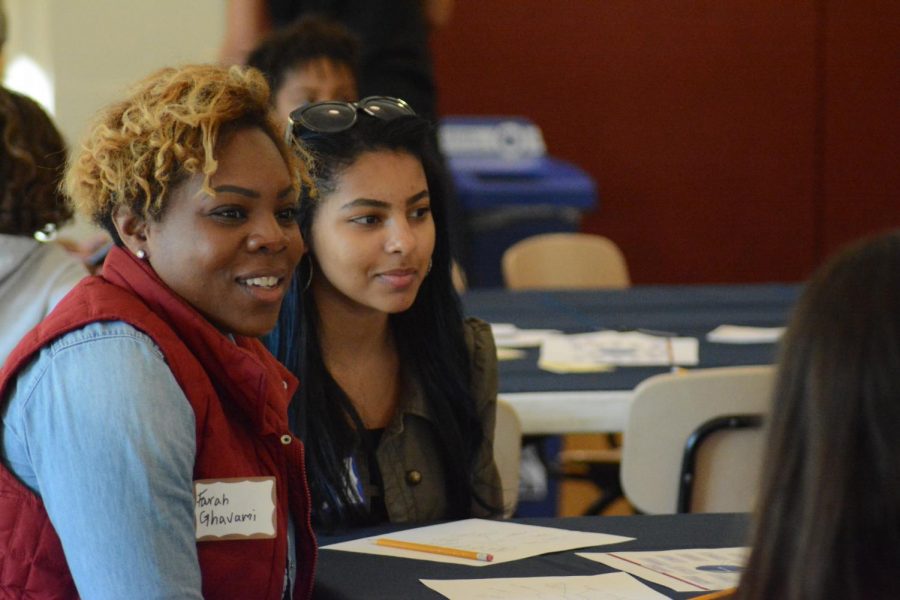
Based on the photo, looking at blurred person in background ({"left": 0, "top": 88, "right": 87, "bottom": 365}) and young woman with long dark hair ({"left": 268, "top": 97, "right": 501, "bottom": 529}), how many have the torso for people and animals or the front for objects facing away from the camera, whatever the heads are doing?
1

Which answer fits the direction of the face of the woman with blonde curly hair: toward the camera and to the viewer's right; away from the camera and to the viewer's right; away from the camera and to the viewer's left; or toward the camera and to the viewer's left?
toward the camera and to the viewer's right

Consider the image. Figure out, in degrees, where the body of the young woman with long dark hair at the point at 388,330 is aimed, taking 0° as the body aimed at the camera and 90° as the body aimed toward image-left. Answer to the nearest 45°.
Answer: approximately 315°

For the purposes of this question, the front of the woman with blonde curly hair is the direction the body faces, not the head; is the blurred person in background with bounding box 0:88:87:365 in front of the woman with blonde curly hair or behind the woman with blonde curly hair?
behind

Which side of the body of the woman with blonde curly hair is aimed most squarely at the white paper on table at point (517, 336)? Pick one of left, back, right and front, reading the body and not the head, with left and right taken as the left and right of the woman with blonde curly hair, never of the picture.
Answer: left

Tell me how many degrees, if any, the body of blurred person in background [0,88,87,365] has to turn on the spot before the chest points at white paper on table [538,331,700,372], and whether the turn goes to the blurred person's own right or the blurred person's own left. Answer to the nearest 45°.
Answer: approximately 90° to the blurred person's own right

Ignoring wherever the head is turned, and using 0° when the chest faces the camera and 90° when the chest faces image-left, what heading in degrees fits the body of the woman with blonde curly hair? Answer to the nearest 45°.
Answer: approximately 315°

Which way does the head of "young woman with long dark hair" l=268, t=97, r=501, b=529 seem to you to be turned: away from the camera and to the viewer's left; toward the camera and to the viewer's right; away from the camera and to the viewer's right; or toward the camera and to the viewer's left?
toward the camera and to the viewer's right

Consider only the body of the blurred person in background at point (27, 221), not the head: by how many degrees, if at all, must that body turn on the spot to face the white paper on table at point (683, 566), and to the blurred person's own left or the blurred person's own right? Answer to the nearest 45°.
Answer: approximately 135° to the blurred person's own right

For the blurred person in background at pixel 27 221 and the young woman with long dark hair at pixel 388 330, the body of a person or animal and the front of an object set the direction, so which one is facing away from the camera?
the blurred person in background

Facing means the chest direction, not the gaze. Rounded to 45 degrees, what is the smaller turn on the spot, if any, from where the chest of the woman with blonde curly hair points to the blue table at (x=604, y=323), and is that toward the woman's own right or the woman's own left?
approximately 90° to the woman's own left

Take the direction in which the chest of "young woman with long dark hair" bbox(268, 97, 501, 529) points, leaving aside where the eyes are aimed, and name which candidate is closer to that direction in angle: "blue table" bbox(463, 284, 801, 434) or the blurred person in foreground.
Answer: the blurred person in foreground

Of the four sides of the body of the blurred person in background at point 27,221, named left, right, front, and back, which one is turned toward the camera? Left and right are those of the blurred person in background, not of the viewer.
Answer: back

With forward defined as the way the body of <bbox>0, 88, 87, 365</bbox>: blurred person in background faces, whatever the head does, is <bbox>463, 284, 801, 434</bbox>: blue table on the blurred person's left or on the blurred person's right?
on the blurred person's right
